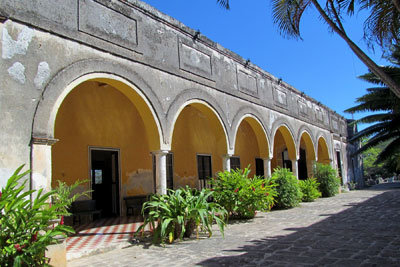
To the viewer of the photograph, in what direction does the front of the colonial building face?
facing the viewer and to the right of the viewer

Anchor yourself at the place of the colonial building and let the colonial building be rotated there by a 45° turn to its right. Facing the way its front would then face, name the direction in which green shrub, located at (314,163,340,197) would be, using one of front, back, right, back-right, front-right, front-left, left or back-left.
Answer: back-left
